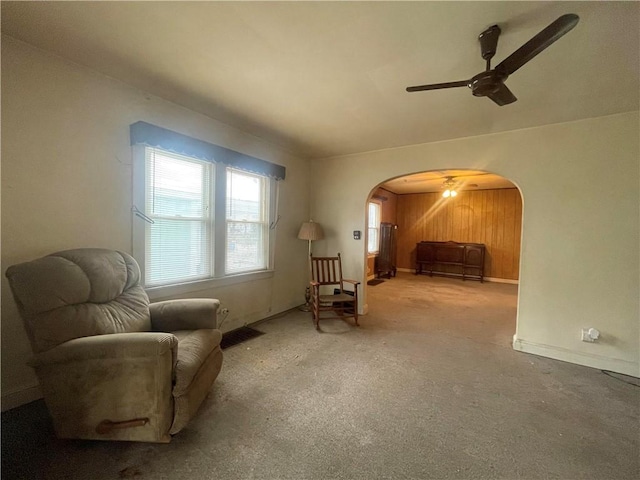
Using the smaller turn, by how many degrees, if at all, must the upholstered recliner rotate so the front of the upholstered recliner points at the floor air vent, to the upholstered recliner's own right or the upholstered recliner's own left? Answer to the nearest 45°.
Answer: approximately 90° to the upholstered recliner's own left

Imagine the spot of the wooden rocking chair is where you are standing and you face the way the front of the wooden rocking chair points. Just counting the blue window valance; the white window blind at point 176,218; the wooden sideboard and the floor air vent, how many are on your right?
3

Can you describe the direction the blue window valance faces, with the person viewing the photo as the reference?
facing the viewer and to the right of the viewer

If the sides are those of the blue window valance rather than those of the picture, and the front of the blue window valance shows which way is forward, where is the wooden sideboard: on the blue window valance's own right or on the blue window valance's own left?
on the blue window valance's own left

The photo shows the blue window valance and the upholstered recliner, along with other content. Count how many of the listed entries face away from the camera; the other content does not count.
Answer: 0

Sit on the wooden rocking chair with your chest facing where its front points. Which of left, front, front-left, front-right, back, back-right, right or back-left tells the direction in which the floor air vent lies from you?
right

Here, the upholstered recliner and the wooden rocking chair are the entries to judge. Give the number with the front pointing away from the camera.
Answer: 0

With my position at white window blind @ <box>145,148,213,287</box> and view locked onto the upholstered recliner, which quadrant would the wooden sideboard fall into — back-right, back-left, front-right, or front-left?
back-left

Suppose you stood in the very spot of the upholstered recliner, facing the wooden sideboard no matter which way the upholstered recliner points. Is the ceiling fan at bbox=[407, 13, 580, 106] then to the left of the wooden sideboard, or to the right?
right

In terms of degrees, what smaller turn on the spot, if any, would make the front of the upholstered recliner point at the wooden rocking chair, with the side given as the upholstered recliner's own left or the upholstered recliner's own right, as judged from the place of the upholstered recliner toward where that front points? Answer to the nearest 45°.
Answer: approximately 45° to the upholstered recliner's own left

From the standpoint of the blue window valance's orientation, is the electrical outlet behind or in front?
in front

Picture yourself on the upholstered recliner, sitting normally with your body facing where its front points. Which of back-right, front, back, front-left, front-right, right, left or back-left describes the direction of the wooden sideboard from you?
front-left
